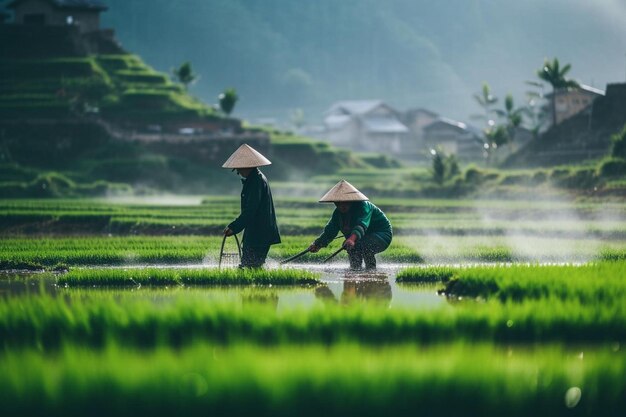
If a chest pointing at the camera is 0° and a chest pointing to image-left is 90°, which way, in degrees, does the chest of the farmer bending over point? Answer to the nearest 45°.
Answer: approximately 45°

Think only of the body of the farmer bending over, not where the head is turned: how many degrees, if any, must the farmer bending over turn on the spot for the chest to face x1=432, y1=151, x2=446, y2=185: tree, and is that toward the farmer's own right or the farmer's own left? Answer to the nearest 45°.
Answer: approximately 135° to the farmer's own right
